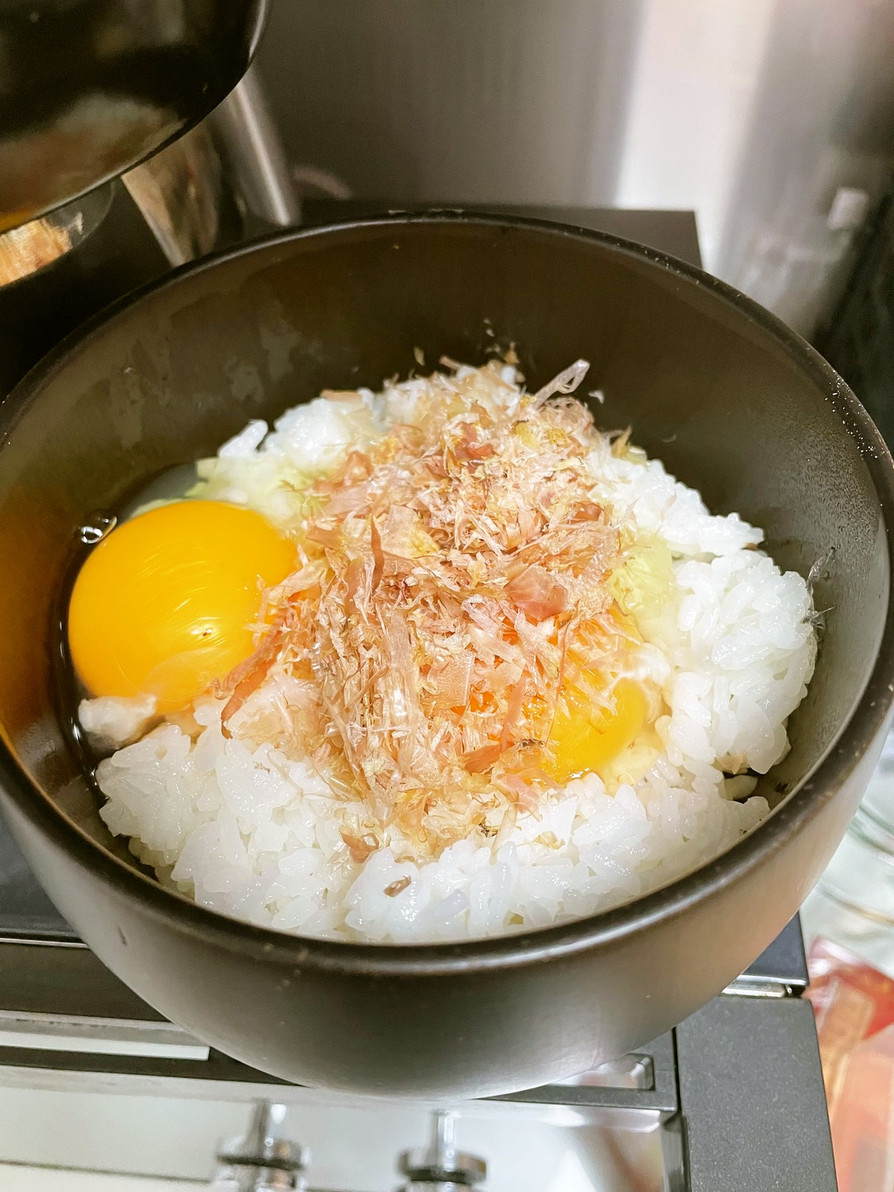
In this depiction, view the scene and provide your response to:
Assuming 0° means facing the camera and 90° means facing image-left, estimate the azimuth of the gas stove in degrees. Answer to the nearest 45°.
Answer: approximately 0°
